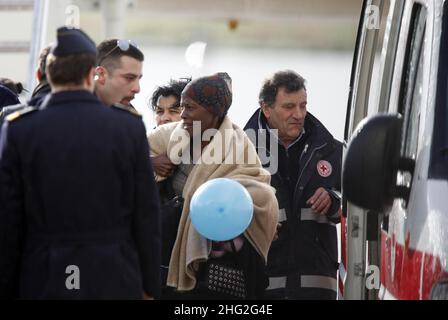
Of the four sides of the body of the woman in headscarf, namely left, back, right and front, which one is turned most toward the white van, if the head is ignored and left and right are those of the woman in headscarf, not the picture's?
left

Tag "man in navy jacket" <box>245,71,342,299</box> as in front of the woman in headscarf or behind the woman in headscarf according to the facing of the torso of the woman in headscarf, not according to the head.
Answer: behind

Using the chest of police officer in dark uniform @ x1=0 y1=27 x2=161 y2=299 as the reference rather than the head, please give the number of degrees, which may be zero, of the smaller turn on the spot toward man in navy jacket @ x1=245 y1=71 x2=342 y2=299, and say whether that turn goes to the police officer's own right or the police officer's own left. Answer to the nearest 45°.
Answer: approximately 45° to the police officer's own right

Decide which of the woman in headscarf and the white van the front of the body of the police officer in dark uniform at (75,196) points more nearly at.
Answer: the woman in headscarf

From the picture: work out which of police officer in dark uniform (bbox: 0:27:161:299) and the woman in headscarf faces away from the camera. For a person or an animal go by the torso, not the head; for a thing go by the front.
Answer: the police officer in dark uniform

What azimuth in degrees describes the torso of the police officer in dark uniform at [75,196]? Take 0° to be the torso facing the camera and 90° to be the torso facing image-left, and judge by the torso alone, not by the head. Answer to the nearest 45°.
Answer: approximately 180°

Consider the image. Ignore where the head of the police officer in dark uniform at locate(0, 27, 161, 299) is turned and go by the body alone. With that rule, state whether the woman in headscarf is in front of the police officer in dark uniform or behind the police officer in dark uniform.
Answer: in front

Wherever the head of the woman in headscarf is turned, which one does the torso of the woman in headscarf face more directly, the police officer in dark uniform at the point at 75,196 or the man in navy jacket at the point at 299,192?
the police officer in dark uniform

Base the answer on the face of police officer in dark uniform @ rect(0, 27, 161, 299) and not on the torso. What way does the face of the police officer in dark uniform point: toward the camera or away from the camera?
away from the camera

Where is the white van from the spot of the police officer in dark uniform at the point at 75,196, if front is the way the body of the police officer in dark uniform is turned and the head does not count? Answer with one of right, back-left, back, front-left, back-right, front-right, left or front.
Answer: right
